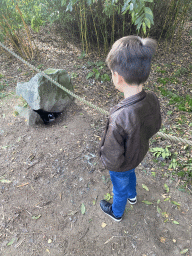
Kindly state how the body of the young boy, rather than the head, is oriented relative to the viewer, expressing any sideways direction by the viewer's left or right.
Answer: facing away from the viewer and to the left of the viewer

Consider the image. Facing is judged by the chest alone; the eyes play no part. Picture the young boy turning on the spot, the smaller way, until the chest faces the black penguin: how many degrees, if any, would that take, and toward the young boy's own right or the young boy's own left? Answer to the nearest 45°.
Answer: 0° — they already face it

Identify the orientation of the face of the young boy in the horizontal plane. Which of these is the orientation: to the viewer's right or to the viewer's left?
to the viewer's left

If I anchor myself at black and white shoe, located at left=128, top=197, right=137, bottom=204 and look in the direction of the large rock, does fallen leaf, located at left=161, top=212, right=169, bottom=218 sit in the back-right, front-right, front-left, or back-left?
back-right

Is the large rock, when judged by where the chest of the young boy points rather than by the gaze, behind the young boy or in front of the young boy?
in front
